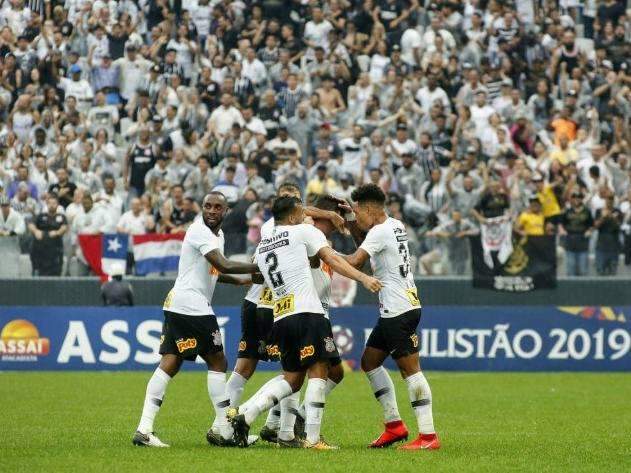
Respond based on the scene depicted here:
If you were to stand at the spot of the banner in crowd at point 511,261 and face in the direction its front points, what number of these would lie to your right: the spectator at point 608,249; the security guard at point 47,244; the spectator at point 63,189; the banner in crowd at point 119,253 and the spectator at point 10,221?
4

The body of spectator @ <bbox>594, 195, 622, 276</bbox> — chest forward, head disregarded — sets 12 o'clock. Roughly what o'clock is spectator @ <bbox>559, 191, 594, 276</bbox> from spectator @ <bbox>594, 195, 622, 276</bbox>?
spectator @ <bbox>559, 191, 594, 276</bbox> is roughly at 4 o'clock from spectator @ <bbox>594, 195, 622, 276</bbox>.

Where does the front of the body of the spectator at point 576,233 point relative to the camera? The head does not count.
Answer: toward the camera

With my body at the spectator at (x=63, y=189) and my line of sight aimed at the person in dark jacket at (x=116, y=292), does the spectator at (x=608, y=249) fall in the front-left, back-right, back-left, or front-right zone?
front-left

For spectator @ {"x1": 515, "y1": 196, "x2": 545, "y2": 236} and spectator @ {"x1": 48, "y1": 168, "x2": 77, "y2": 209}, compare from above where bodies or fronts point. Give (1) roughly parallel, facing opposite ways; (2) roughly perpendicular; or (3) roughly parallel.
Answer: roughly parallel

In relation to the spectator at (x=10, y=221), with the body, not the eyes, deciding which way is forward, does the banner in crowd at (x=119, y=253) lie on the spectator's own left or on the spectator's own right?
on the spectator's own left

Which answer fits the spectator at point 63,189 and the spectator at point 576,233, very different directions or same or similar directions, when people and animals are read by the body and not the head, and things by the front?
same or similar directions

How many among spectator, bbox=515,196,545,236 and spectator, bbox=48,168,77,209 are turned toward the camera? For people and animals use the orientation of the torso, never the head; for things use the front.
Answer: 2

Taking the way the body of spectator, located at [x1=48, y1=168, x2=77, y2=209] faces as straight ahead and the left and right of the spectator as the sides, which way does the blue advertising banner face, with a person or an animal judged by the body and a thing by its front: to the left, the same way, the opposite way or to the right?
the same way

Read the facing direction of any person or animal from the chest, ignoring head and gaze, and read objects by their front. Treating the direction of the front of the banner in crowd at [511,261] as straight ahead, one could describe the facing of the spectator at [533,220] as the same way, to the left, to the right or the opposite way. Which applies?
the same way

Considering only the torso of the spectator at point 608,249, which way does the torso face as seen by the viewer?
toward the camera

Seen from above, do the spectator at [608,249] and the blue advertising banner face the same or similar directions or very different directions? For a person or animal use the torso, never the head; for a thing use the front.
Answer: same or similar directions

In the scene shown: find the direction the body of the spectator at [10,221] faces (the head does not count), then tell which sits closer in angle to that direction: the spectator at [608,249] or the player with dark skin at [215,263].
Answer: the player with dark skin

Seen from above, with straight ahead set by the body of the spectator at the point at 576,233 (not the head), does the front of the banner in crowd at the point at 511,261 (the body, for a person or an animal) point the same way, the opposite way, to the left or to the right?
the same way
